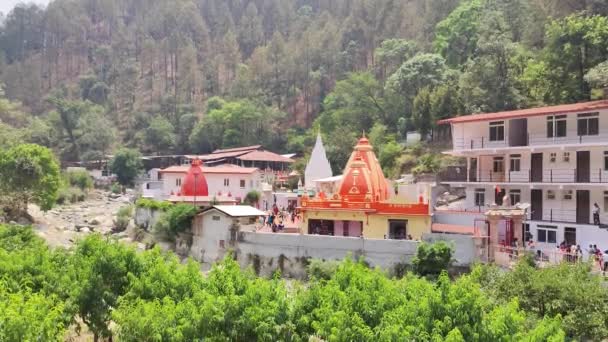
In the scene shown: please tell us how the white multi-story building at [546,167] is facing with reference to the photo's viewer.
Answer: facing the viewer and to the left of the viewer

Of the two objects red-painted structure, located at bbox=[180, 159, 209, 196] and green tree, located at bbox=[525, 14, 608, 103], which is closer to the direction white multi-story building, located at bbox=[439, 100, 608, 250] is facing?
the red-painted structure

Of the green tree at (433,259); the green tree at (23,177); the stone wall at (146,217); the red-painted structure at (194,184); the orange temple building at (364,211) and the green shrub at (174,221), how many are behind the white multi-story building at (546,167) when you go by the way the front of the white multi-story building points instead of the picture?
0

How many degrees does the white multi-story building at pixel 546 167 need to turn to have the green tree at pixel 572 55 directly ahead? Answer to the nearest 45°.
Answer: approximately 135° to its right

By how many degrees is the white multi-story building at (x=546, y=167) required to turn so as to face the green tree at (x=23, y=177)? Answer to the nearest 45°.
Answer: approximately 45° to its right

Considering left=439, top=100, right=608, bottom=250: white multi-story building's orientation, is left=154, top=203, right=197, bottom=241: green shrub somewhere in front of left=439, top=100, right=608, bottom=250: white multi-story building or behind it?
in front

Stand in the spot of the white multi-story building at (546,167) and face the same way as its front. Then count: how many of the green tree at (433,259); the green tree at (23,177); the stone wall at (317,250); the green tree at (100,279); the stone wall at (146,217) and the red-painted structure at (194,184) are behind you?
0

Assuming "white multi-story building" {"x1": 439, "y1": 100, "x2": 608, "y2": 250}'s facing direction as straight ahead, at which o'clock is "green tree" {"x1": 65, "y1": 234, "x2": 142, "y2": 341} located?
The green tree is roughly at 12 o'clock from the white multi-story building.

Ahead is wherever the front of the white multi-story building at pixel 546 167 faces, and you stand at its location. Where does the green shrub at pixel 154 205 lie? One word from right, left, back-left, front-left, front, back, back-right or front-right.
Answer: front-right

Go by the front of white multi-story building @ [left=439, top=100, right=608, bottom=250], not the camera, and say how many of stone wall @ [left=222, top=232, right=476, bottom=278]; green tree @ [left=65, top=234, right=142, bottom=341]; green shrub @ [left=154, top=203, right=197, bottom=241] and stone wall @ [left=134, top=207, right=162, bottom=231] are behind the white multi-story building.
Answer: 0

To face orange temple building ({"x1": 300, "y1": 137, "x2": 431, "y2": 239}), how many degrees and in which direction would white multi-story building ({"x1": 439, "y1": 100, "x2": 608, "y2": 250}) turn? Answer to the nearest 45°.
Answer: approximately 45° to its right

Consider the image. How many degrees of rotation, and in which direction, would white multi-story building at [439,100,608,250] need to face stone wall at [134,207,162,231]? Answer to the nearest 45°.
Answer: approximately 45° to its right

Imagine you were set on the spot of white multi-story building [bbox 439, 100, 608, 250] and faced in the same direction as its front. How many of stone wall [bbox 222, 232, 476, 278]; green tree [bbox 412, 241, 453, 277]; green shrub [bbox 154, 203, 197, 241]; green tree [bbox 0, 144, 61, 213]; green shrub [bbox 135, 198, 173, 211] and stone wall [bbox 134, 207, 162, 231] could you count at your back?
0

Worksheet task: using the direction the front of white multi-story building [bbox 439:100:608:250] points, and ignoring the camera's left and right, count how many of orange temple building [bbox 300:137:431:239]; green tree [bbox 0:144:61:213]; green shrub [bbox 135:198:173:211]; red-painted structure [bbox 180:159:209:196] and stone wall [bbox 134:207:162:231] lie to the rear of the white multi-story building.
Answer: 0

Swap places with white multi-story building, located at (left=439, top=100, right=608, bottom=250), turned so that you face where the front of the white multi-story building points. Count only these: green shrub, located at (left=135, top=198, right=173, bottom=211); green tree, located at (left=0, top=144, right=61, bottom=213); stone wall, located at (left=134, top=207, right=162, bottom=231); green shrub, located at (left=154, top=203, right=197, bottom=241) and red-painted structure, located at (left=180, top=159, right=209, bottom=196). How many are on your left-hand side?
0

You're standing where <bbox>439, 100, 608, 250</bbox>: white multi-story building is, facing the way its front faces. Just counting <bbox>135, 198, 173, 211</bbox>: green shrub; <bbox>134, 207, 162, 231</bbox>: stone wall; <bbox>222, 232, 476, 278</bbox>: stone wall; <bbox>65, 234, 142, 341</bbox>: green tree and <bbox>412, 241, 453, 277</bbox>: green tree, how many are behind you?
0
